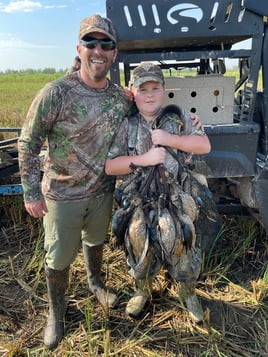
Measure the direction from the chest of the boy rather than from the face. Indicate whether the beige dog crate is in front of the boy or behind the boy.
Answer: behind

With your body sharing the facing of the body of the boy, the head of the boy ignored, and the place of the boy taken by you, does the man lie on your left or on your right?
on your right

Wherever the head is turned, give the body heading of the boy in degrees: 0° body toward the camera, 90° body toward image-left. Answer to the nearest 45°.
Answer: approximately 0°
